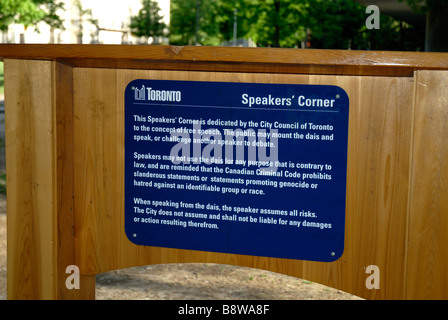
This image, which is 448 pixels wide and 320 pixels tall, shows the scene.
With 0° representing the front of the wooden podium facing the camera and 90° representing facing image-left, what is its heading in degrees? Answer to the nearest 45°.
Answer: approximately 0°

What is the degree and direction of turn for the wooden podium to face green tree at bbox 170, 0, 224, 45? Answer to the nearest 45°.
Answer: approximately 180°

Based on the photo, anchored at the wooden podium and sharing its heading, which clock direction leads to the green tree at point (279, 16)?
The green tree is roughly at 6 o'clock from the wooden podium.
